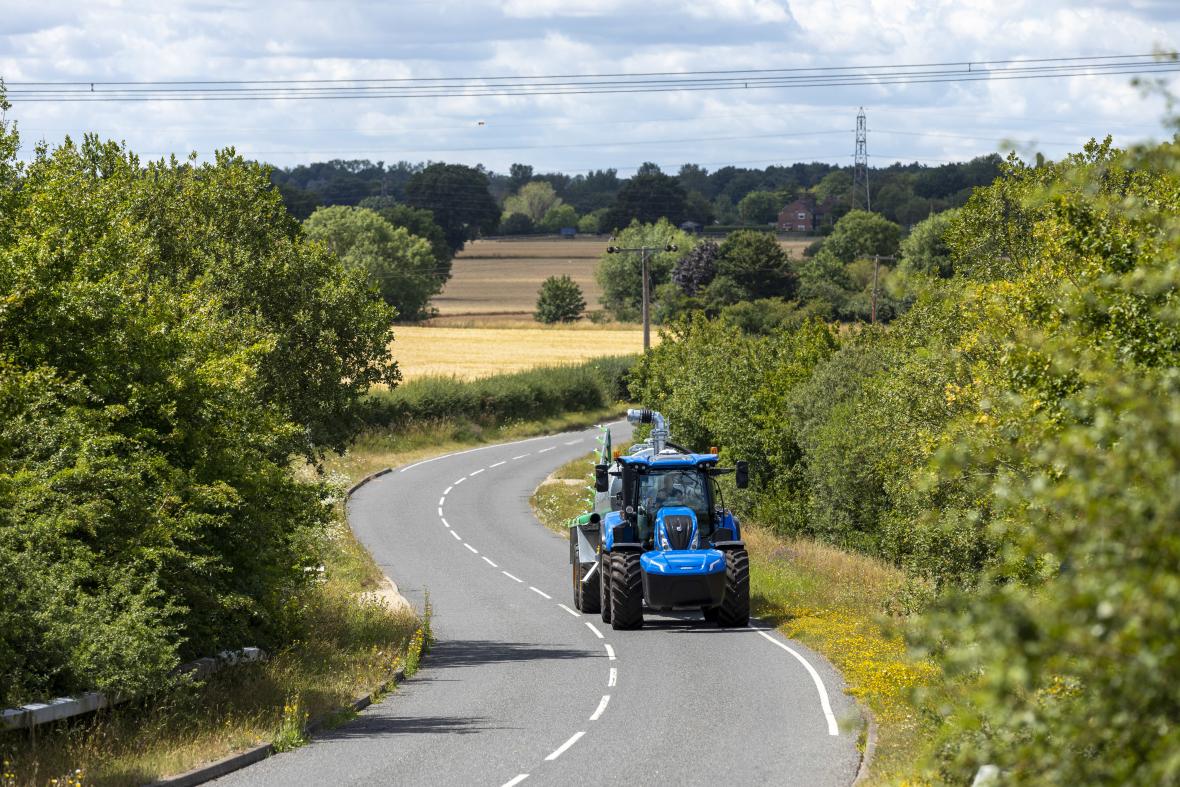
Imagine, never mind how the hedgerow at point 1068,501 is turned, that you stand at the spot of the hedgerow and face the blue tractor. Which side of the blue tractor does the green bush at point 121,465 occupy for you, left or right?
left

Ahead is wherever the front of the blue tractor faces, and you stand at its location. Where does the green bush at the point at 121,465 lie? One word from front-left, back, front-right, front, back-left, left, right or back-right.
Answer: front-right

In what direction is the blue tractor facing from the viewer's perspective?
toward the camera
